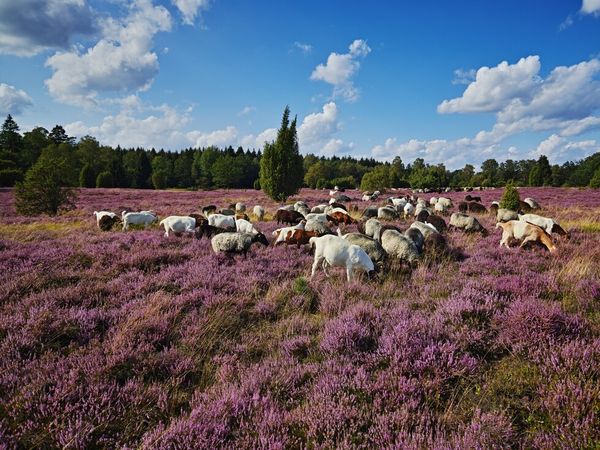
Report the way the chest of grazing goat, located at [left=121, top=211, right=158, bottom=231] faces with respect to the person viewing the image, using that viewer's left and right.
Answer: facing to the right of the viewer

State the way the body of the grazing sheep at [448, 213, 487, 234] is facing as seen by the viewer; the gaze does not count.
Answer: to the viewer's right

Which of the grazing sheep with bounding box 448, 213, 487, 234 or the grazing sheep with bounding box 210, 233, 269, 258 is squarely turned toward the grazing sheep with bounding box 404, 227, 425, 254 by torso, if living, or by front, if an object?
the grazing sheep with bounding box 210, 233, 269, 258

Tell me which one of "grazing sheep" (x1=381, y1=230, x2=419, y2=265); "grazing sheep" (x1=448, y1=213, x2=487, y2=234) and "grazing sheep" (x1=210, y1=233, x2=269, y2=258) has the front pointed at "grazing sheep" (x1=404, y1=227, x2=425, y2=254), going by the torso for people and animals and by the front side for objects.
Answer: "grazing sheep" (x1=210, y1=233, x2=269, y2=258)

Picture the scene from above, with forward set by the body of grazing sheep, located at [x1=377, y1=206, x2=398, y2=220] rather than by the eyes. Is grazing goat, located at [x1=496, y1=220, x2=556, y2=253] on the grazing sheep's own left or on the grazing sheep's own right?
on the grazing sheep's own right

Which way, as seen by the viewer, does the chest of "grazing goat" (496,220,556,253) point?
to the viewer's right

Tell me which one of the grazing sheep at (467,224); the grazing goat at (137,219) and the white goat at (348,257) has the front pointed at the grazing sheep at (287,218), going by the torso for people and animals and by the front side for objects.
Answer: the grazing goat at (137,219)

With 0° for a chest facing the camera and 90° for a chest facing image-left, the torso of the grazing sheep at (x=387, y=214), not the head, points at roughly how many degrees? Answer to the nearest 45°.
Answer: approximately 270°

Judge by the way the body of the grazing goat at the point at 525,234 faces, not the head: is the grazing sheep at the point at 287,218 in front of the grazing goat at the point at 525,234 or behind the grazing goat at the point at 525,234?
behind
